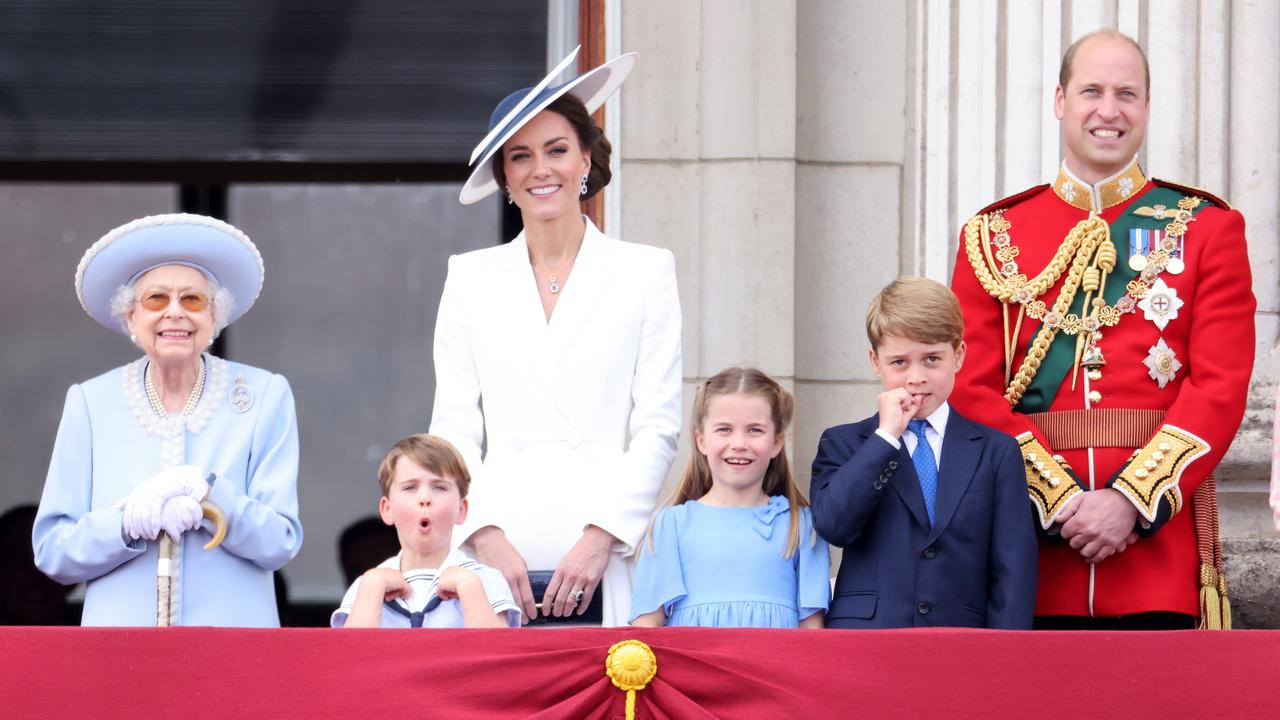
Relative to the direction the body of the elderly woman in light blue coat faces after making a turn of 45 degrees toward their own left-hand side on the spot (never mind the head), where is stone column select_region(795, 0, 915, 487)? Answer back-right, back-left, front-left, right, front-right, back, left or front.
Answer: left

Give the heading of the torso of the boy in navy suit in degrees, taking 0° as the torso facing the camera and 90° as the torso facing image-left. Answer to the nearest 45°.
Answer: approximately 0°

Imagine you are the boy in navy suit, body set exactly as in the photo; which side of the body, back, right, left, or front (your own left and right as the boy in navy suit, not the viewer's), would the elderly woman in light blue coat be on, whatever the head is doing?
right

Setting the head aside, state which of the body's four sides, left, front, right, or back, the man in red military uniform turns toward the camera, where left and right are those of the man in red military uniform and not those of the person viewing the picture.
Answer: front

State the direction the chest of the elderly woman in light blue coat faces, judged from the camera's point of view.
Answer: toward the camera

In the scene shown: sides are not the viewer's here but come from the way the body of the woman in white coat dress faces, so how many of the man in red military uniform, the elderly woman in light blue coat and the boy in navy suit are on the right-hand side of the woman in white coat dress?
1

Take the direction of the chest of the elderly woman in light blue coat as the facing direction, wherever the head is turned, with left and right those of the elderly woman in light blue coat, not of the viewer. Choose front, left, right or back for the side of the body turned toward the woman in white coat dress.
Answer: left

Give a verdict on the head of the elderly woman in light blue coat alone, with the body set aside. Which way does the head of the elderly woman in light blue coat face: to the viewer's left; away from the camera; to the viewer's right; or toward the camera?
toward the camera

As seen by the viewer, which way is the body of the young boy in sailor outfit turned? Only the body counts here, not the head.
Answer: toward the camera

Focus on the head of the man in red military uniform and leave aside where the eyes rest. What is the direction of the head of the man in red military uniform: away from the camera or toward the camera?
toward the camera

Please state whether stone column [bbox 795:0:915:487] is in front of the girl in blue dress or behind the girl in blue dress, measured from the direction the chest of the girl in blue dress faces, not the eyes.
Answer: behind

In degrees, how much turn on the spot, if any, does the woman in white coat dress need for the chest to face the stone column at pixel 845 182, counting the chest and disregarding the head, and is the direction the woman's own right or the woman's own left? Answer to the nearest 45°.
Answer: approximately 135° to the woman's own left

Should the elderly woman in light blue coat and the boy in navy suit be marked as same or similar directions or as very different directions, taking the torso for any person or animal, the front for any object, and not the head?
same or similar directions

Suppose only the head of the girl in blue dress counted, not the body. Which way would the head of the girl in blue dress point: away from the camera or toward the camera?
toward the camera

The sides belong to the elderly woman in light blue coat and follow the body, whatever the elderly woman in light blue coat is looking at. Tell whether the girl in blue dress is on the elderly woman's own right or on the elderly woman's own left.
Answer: on the elderly woman's own left

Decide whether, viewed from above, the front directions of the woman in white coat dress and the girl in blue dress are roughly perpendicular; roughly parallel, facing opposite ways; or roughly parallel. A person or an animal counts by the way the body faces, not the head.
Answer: roughly parallel

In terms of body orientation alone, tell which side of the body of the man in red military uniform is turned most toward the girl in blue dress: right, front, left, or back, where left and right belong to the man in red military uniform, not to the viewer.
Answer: right
